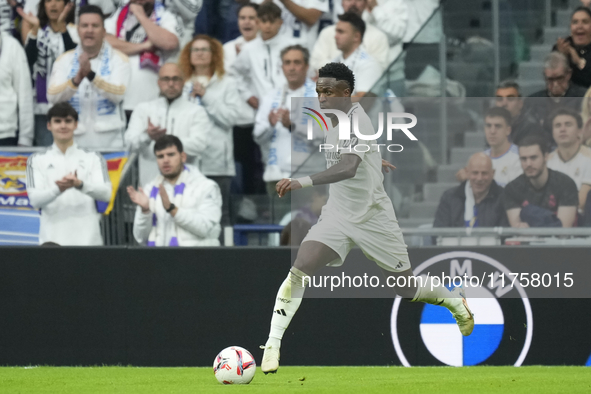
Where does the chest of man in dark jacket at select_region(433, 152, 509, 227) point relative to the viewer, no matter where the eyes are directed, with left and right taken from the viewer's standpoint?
facing the viewer

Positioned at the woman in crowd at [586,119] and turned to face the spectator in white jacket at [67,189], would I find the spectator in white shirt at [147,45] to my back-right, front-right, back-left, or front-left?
front-right

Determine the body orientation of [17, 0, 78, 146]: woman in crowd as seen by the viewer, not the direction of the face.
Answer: toward the camera

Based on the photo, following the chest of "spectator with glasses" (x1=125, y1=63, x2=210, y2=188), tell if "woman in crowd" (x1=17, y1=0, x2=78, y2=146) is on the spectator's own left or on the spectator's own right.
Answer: on the spectator's own right

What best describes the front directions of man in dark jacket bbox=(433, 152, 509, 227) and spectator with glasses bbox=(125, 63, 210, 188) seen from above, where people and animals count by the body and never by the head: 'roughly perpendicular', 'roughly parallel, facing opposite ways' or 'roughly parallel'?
roughly parallel

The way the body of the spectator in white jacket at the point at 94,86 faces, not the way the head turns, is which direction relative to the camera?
toward the camera

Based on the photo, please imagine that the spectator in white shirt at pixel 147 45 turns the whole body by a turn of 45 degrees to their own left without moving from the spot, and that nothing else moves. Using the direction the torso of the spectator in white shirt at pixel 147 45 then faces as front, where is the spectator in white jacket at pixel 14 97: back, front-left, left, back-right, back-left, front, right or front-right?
back-right

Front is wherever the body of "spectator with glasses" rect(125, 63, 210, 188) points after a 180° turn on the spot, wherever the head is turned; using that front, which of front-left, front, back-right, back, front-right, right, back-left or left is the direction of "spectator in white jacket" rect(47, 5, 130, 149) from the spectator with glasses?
front-left

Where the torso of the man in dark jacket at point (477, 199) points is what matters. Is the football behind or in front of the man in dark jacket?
in front

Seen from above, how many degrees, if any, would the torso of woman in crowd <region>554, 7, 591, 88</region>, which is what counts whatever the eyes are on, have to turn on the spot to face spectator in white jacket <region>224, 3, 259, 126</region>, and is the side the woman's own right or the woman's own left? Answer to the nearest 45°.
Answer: approximately 45° to the woman's own right

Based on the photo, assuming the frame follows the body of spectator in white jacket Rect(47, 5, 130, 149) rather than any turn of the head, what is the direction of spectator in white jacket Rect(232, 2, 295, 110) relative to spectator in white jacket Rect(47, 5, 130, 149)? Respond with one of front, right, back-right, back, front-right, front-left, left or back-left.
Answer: left

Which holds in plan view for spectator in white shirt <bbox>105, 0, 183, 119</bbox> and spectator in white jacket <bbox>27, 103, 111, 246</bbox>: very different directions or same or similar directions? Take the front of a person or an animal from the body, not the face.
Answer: same or similar directions

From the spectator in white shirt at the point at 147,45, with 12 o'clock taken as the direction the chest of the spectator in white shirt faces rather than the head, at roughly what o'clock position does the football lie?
The football is roughly at 12 o'clock from the spectator in white shirt.

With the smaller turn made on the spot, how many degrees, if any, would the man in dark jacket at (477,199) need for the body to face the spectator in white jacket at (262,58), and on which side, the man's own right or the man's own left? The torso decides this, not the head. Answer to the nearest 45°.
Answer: approximately 135° to the man's own right

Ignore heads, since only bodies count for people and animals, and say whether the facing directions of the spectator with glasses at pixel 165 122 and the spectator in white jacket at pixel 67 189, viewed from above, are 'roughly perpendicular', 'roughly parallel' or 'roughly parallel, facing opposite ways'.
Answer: roughly parallel

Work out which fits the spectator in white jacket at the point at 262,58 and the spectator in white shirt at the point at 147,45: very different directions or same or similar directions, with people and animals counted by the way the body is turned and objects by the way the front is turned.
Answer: same or similar directions

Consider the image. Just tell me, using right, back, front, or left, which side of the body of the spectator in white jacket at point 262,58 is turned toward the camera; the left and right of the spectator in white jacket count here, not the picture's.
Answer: front

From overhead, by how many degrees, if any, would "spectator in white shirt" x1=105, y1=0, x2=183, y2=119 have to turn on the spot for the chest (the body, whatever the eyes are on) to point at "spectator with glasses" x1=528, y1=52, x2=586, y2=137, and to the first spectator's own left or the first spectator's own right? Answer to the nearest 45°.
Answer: approximately 45° to the first spectator's own left

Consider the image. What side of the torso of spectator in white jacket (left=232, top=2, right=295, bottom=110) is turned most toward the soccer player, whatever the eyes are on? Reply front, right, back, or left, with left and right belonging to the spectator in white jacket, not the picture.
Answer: front

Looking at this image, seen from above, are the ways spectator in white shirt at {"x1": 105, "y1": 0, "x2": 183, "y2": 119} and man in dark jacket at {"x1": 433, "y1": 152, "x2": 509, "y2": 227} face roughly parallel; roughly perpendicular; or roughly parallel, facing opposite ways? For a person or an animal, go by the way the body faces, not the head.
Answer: roughly parallel

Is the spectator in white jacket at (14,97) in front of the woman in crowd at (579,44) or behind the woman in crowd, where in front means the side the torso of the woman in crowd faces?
in front

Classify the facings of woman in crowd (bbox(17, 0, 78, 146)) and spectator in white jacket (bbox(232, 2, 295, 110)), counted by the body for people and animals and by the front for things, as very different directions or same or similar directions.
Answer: same or similar directions
